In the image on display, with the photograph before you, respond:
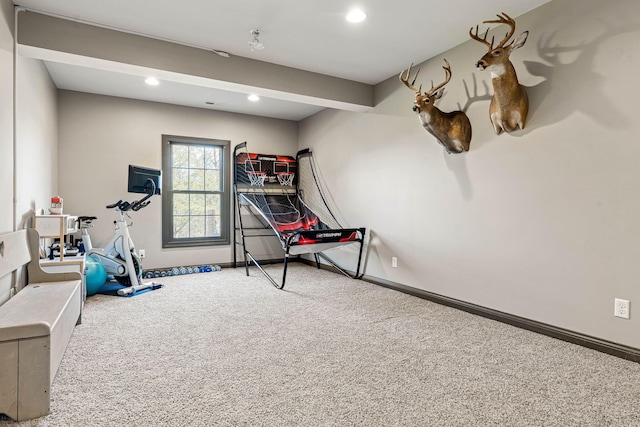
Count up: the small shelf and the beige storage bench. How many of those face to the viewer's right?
2

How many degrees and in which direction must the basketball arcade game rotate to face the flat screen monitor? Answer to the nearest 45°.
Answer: approximately 90° to its right

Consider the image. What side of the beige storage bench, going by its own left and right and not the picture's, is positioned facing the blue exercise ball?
left

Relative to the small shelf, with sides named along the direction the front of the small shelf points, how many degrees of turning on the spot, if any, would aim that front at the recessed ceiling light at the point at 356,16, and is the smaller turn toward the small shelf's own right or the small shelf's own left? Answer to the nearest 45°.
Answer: approximately 45° to the small shelf's own right

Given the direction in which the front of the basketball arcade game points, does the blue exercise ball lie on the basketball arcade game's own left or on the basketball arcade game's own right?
on the basketball arcade game's own right

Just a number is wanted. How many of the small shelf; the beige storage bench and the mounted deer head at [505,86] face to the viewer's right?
2

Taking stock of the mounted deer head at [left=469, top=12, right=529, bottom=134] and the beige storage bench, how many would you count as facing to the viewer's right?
1

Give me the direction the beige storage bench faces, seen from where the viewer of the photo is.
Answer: facing to the right of the viewer

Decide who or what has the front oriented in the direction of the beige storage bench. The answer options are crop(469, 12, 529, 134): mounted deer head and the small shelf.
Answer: the mounted deer head

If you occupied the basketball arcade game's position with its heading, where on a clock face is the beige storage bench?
The beige storage bench is roughly at 2 o'clock from the basketball arcade game.

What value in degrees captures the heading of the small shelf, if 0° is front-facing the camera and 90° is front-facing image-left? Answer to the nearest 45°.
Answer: approximately 270°

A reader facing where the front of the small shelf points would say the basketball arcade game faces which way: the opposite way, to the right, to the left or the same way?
to the right

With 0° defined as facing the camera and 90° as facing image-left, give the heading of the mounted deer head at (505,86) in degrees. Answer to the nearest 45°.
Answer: approximately 45°

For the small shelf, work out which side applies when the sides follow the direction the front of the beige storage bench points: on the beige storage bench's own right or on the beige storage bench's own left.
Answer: on the beige storage bench's own left

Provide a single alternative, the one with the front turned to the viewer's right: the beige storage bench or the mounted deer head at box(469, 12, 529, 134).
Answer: the beige storage bench

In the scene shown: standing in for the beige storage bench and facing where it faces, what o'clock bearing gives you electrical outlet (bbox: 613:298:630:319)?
The electrical outlet is roughly at 1 o'clock from the beige storage bench.

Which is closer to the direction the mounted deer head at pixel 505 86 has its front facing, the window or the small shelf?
the small shelf
